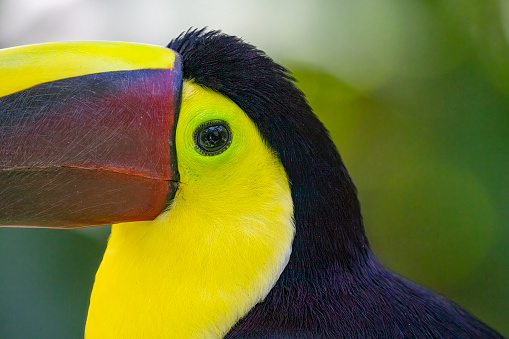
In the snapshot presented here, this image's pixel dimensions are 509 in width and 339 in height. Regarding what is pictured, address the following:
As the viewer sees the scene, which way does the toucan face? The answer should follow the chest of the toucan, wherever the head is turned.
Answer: to the viewer's left
